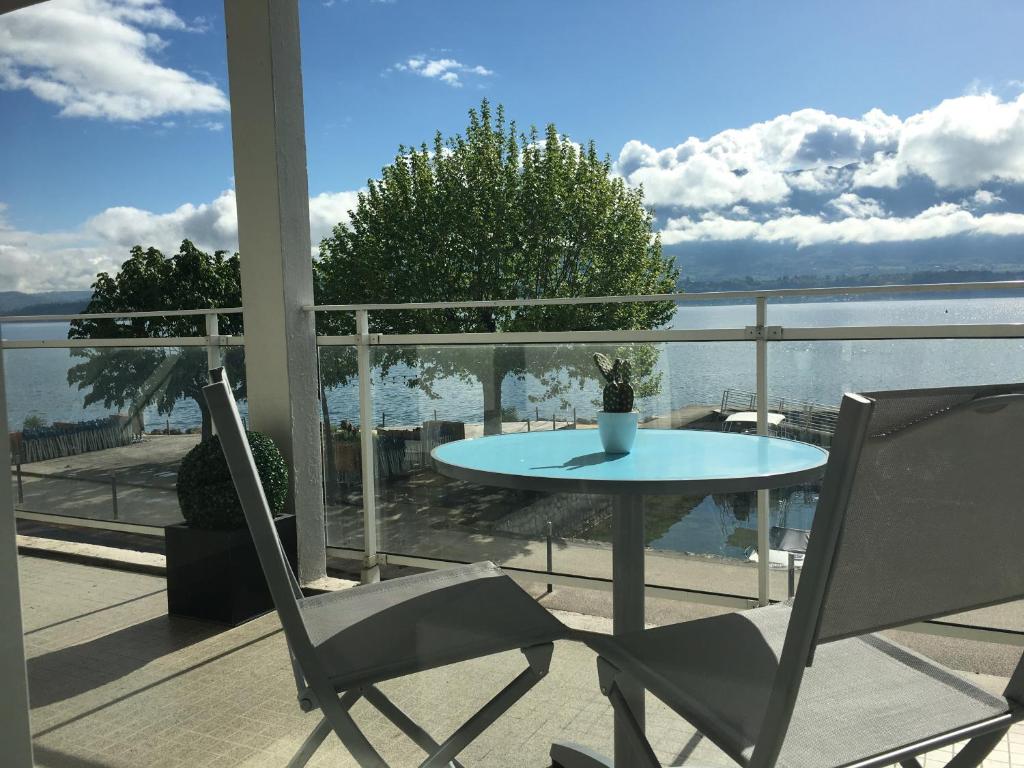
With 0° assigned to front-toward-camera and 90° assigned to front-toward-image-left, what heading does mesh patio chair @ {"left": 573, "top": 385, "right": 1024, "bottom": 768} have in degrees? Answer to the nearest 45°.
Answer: approximately 135°

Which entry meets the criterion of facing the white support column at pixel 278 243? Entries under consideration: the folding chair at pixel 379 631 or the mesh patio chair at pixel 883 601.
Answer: the mesh patio chair

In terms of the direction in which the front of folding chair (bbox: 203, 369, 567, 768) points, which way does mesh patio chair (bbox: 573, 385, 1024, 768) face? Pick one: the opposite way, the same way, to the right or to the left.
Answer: to the left

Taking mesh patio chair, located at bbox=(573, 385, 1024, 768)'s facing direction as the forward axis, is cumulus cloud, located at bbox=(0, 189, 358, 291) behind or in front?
in front

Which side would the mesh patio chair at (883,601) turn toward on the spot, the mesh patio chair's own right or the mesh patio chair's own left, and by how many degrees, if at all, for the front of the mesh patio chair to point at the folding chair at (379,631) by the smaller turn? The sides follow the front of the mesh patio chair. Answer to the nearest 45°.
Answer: approximately 45° to the mesh patio chair's own left

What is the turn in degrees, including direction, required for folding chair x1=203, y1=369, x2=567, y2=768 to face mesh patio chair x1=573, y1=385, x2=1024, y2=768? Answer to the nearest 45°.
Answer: approximately 45° to its right

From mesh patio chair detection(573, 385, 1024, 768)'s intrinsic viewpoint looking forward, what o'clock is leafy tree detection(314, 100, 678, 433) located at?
The leafy tree is roughly at 1 o'clock from the mesh patio chair.

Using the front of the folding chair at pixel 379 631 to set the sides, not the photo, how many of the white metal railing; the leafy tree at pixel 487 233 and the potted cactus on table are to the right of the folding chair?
0

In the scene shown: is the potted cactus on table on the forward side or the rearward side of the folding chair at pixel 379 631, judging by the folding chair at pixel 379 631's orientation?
on the forward side

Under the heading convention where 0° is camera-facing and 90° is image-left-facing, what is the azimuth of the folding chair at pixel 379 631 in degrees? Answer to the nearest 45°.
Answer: approximately 270°

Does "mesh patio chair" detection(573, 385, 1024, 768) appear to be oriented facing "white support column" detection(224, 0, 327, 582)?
yes

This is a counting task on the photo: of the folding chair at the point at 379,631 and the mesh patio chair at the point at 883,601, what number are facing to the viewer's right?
1

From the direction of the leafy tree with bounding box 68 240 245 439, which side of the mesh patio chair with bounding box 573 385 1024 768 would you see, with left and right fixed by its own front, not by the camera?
front

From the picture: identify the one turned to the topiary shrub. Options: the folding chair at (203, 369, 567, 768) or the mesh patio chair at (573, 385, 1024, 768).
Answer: the mesh patio chair

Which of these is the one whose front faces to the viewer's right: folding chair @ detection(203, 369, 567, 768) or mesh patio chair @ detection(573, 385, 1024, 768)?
the folding chair
